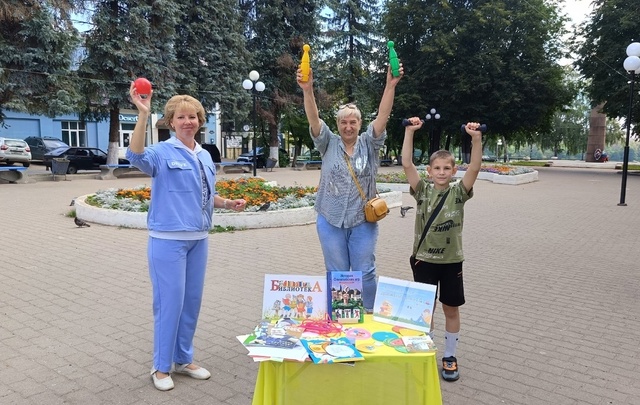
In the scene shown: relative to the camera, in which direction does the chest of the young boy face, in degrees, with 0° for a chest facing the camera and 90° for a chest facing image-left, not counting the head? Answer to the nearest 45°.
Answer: approximately 0°

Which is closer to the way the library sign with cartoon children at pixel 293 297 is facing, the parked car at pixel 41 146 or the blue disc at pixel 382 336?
the blue disc

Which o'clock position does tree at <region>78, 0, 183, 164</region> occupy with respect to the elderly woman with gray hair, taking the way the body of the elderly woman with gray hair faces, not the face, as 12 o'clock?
The tree is roughly at 5 o'clock from the elderly woman with gray hair.

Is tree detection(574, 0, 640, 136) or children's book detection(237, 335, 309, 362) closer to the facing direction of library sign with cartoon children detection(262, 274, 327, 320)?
the children's book

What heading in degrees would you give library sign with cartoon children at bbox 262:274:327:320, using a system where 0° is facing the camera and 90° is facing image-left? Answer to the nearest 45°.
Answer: approximately 0°

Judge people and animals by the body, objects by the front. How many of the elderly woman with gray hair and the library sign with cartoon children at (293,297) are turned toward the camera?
2

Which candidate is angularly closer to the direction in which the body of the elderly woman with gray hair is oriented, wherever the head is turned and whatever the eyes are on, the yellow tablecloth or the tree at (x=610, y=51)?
the yellow tablecloth

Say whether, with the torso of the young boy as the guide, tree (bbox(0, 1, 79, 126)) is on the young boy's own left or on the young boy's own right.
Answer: on the young boy's own right

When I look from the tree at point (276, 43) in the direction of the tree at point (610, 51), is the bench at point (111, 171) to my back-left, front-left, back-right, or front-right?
back-right

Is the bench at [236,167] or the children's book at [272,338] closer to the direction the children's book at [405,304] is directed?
the children's book
